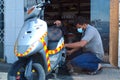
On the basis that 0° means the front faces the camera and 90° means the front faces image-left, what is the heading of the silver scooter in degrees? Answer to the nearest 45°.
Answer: approximately 45°

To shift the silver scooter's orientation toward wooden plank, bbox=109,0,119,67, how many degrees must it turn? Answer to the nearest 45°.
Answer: approximately 180°
